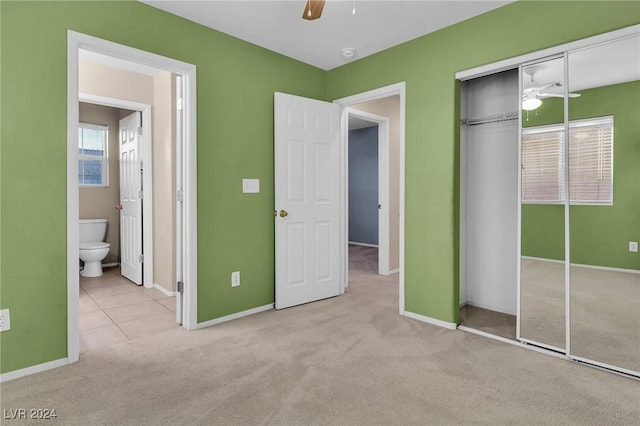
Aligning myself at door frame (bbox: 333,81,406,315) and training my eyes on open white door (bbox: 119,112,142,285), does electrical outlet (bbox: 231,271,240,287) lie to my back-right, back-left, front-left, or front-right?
front-left

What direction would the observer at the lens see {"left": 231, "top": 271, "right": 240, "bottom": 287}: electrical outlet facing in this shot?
facing the viewer and to the right of the viewer

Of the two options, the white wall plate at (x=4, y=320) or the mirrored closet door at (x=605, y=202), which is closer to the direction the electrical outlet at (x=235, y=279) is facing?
the mirrored closet door

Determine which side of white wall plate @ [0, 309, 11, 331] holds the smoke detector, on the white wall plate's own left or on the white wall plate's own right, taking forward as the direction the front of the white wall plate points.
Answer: on the white wall plate's own left

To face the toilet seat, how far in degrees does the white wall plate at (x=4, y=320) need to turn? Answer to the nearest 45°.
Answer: approximately 180°

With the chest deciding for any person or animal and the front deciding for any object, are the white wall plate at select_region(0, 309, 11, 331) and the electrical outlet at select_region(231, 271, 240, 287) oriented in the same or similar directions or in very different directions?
same or similar directions

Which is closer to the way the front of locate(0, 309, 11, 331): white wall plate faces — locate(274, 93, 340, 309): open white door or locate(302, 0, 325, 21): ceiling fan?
the ceiling fan

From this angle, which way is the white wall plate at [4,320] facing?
toward the camera

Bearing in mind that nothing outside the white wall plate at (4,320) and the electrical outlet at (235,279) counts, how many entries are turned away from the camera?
0
